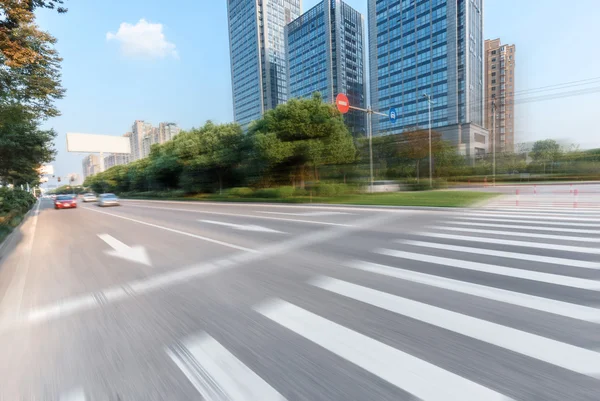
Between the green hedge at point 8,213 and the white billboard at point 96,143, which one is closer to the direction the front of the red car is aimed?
the green hedge

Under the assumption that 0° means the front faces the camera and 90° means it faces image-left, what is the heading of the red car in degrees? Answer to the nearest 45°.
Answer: approximately 0°

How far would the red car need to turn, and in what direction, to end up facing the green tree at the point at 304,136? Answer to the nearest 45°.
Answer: approximately 45° to its left

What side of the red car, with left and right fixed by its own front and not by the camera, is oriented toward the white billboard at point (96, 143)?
back

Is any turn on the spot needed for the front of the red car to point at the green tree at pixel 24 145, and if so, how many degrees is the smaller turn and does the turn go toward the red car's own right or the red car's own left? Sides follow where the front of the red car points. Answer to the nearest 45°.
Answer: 0° — it already faces it

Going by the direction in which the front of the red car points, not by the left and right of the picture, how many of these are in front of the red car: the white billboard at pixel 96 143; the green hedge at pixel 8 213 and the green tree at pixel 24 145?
2

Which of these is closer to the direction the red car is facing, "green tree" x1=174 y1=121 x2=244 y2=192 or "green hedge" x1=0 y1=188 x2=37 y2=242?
the green hedge

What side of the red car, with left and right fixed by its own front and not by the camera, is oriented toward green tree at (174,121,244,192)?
left
